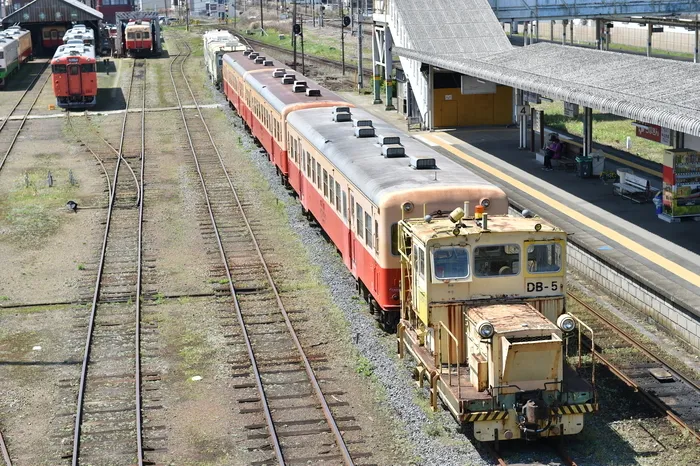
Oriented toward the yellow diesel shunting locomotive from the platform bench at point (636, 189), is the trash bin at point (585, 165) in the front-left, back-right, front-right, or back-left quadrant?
back-right

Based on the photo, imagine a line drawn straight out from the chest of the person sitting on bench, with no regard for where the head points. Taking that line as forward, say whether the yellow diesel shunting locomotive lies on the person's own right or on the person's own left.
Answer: on the person's own left

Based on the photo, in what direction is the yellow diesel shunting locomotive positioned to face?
toward the camera

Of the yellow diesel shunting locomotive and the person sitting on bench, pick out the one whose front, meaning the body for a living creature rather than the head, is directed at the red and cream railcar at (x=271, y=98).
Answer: the person sitting on bench

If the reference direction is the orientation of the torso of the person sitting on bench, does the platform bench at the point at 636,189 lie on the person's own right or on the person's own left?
on the person's own left

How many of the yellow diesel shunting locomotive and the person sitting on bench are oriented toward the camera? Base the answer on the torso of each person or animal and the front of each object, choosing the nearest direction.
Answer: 1

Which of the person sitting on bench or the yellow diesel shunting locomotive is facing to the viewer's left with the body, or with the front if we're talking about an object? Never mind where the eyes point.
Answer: the person sitting on bench

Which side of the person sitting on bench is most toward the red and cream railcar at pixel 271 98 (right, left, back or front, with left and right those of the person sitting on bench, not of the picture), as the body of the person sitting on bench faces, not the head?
right

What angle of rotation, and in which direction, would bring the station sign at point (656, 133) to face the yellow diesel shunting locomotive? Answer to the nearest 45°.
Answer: approximately 45° to its left

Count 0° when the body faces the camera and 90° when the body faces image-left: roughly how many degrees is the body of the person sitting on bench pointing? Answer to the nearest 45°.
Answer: approximately 90°

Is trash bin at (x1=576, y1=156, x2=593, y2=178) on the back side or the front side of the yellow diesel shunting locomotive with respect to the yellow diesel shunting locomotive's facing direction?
on the back side

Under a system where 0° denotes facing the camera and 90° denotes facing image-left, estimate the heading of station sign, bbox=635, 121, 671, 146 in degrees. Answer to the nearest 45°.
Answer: approximately 45°
